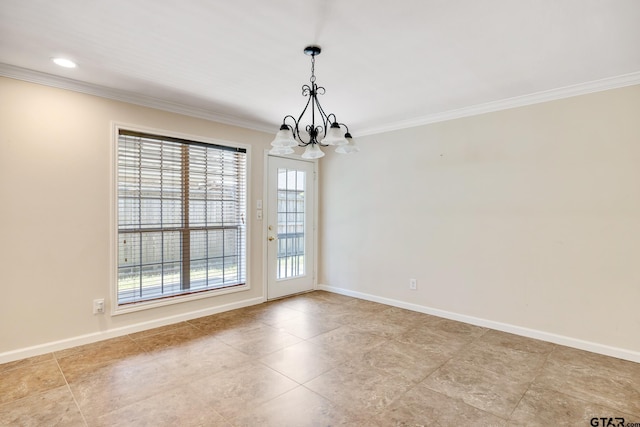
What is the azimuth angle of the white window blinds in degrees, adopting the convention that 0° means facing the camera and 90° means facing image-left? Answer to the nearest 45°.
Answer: approximately 315°

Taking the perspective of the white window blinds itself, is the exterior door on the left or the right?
on its left
